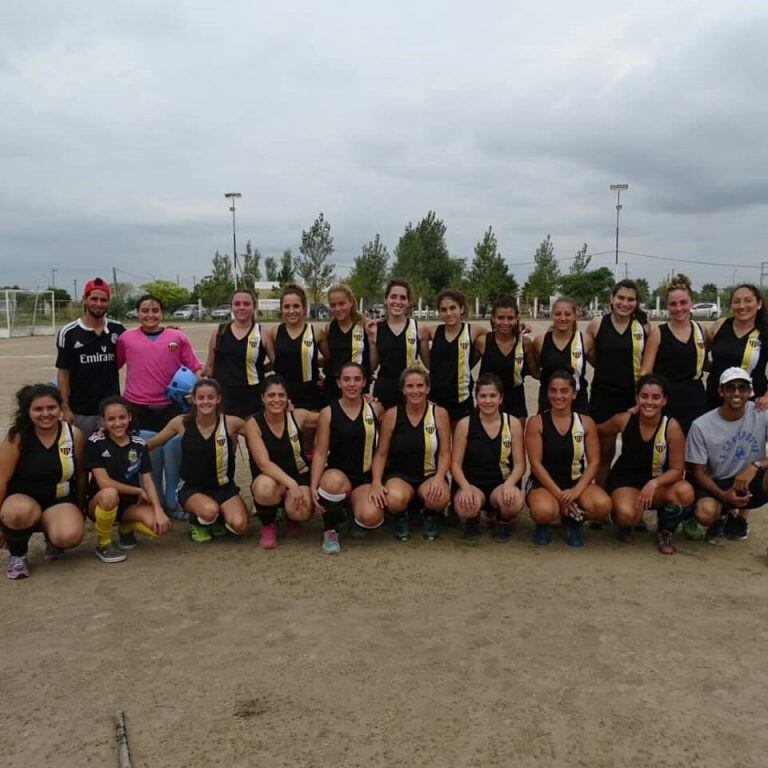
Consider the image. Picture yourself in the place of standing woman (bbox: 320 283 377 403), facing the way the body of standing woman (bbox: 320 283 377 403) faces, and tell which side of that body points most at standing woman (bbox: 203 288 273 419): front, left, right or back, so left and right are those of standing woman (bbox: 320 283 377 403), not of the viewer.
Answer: right

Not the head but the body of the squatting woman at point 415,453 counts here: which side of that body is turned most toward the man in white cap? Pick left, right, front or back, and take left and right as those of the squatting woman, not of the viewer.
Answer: left

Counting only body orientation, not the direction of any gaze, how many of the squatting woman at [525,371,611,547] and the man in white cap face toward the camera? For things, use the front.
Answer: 2

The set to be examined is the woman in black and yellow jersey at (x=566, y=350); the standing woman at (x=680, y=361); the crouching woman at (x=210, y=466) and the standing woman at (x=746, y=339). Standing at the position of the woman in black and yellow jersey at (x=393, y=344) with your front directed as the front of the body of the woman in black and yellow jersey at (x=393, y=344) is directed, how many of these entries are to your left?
3
